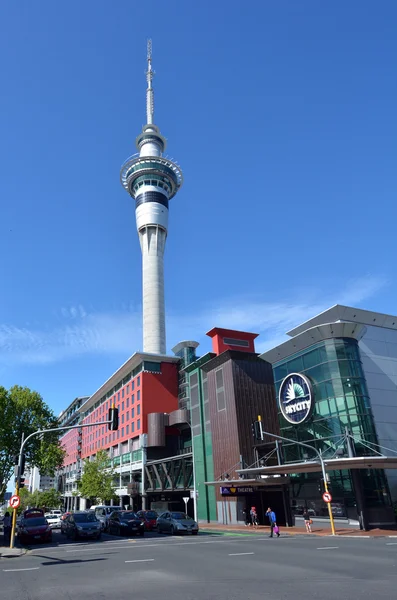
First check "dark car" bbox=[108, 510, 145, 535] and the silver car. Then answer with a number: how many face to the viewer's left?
0

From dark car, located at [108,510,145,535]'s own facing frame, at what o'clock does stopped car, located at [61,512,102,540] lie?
The stopped car is roughly at 3 o'clock from the dark car.

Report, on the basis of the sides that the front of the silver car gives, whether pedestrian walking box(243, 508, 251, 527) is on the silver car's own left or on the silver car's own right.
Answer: on the silver car's own left

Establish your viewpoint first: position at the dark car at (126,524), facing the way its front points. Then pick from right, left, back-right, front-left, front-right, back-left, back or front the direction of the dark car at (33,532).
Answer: right

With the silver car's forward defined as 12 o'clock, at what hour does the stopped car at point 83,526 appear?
The stopped car is roughly at 4 o'clock from the silver car.

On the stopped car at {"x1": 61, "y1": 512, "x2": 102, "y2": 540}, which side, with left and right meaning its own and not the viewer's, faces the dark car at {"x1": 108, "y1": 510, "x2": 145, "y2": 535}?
left

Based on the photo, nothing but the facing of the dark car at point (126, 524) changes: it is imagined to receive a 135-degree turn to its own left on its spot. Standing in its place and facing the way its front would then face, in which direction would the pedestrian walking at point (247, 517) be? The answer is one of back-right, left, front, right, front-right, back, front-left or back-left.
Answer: front-right
